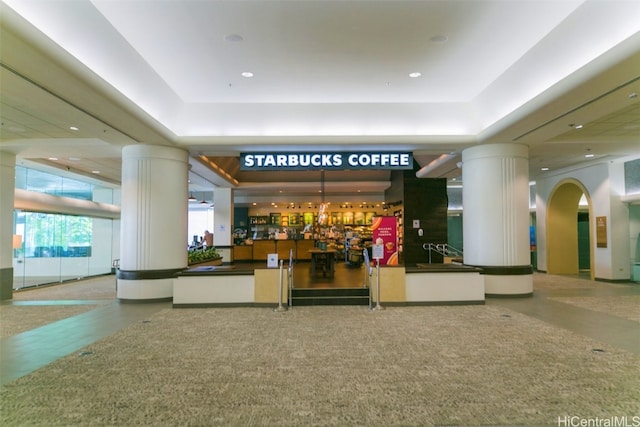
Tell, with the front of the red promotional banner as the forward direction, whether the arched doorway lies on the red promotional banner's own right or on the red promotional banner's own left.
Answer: on the red promotional banner's own left

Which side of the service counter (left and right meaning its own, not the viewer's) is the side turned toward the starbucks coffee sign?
front

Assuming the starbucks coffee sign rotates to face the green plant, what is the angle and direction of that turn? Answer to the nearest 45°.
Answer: approximately 135° to its right

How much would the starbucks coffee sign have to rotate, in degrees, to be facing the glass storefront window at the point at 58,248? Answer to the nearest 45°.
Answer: approximately 135° to its right

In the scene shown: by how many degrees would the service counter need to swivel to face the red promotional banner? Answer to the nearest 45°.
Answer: approximately 45° to its left

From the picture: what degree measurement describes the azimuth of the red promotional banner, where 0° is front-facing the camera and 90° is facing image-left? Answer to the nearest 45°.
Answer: approximately 0°

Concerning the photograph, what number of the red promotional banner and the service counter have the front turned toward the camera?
2
